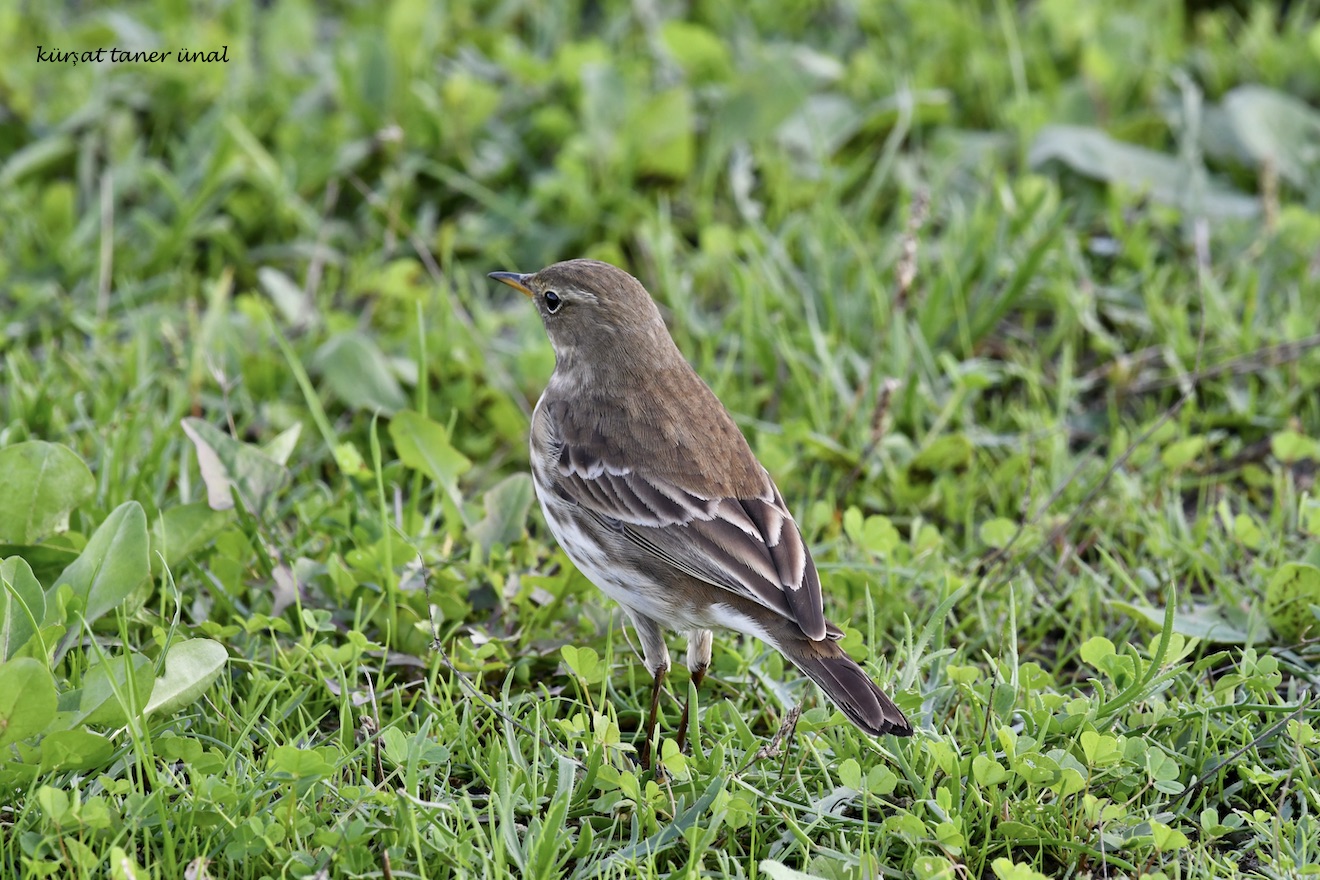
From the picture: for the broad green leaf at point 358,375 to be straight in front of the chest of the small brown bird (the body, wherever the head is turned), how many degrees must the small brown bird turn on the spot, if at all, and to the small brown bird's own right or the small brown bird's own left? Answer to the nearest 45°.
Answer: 0° — it already faces it

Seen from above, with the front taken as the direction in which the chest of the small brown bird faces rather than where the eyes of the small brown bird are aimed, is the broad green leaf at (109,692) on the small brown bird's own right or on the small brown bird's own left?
on the small brown bird's own left

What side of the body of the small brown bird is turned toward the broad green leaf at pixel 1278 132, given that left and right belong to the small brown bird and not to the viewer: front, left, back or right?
right

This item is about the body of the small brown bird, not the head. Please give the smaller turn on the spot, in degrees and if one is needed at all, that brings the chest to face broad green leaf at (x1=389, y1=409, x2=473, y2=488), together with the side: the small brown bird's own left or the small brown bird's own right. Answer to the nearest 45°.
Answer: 0° — it already faces it

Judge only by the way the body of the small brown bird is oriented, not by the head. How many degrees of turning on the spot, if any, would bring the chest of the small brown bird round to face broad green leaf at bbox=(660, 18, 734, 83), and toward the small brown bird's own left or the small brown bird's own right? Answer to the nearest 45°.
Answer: approximately 45° to the small brown bird's own right

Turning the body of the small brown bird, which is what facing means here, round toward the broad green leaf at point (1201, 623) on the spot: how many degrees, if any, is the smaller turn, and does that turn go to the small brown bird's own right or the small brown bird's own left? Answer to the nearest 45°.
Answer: approximately 135° to the small brown bird's own right

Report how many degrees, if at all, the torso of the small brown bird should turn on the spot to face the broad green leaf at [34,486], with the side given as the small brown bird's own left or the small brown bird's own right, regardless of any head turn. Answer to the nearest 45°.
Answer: approximately 45° to the small brown bird's own left

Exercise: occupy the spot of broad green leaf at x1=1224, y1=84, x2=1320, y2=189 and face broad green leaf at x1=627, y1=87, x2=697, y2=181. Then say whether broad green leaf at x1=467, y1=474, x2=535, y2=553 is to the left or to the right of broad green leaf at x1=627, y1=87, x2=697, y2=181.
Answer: left

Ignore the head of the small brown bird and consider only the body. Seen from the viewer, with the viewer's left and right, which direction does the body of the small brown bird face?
facing away from the viewer and to the left of the viewer

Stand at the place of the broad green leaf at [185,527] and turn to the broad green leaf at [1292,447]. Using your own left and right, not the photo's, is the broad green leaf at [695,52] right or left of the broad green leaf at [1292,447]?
left

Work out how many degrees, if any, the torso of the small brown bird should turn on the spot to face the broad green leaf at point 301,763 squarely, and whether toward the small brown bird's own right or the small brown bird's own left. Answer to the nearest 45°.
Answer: approximately 90° to the small brown bird's own left

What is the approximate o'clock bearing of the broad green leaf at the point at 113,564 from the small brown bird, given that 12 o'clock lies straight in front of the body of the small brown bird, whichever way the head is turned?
The broad green leaf is roughly at 10 o'clock from the small brown bird.
